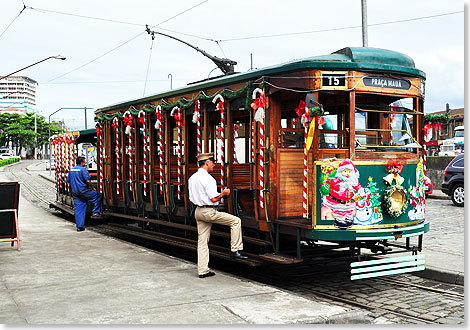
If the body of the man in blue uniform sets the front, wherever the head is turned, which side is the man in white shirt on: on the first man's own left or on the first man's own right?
on the first man's own right

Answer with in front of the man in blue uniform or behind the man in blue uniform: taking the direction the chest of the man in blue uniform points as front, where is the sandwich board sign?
behind

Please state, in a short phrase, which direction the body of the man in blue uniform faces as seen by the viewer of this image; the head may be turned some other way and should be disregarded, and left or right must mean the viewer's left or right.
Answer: facing away from the viewer and to the right of the viewer
